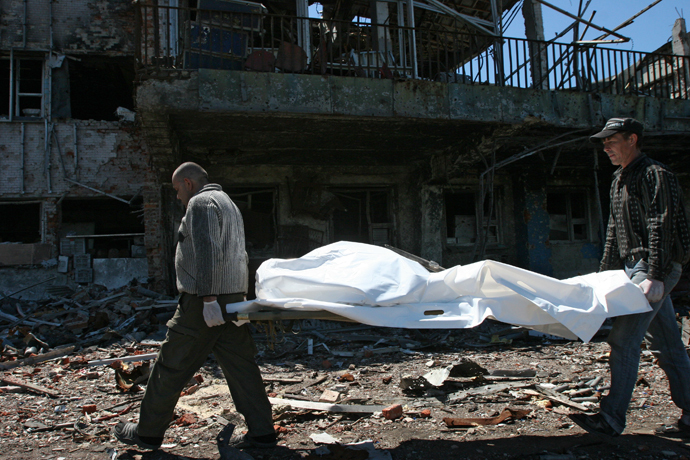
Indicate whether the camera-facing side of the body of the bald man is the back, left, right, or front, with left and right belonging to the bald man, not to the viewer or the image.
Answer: left

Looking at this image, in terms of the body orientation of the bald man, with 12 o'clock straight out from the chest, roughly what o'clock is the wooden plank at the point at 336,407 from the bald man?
The wooden plank is roughly at 5 o'clock from the bald man.

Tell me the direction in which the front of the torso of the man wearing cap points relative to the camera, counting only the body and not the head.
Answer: to the viewer's left

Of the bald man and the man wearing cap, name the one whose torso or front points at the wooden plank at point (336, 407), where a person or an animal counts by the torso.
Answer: the man wearing cap

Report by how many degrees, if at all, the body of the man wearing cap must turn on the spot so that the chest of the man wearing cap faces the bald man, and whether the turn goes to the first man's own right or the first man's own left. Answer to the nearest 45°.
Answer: approximately 45° to the first man's own left

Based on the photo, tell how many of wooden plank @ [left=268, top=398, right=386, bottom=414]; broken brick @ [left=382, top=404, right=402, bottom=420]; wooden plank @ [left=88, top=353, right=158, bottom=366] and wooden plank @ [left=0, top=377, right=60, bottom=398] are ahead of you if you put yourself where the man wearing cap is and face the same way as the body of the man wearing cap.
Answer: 4

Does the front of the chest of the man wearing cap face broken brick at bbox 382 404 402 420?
yes

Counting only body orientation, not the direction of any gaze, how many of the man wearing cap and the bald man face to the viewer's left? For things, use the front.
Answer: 2

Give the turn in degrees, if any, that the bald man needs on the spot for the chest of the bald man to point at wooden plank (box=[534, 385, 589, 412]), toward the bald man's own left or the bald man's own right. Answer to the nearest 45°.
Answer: approximately 180°

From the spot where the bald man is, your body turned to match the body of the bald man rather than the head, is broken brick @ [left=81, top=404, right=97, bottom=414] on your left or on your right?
on your right
